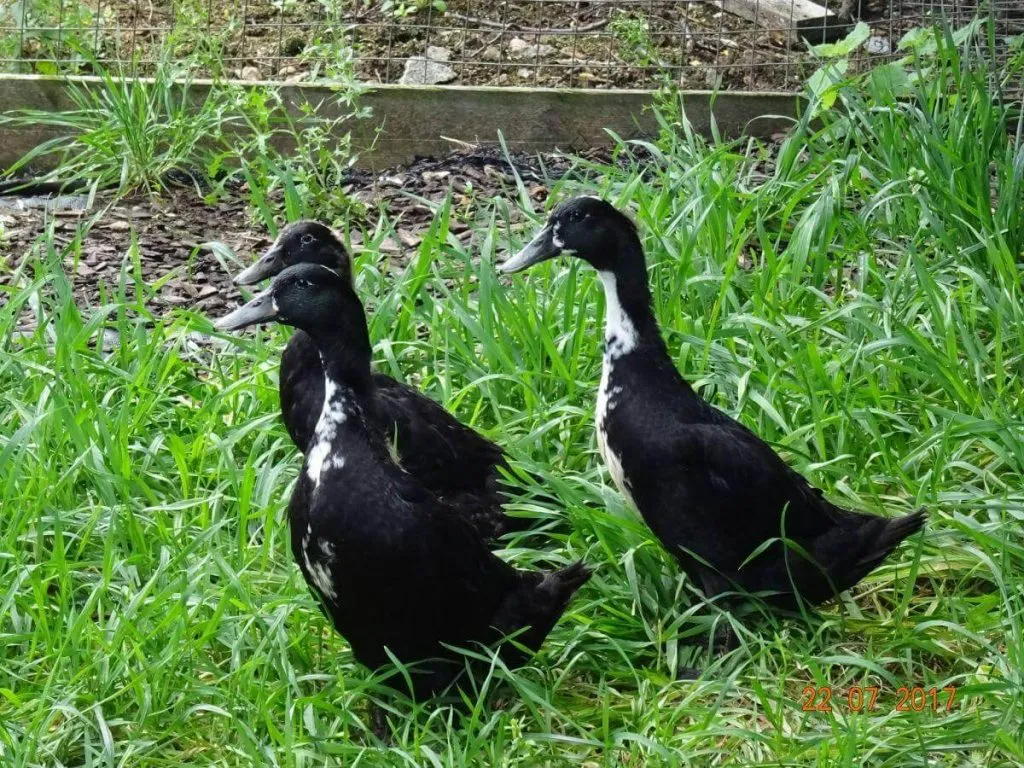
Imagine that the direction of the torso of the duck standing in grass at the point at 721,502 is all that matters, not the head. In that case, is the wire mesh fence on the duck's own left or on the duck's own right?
on the duck's own right

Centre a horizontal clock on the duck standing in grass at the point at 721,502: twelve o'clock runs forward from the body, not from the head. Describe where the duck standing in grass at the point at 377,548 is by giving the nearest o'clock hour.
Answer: the duck standing in grass at the point at 377,548 is roughly at 11 o'clock from the duck standing in grass at the point at 721,502.

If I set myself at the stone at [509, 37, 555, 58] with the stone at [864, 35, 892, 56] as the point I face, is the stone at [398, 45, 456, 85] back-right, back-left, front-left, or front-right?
back-right

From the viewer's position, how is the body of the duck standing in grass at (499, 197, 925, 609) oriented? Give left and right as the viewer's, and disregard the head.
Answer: facing to the left of the viewer

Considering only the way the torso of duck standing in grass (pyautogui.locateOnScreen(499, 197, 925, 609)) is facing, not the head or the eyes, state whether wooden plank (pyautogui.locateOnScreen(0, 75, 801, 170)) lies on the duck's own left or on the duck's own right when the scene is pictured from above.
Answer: on the duck's own right

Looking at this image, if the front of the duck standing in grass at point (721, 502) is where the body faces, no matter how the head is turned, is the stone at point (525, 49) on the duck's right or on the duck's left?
on the duck's right

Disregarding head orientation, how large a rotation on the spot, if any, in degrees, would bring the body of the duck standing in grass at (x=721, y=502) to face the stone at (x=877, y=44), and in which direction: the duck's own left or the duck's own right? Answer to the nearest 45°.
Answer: approximately 90° to the duck's own right

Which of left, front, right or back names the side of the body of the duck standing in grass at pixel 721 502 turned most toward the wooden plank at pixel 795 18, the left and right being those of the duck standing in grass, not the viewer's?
right

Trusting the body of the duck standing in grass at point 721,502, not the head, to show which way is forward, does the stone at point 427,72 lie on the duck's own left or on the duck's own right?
on the duck's own right

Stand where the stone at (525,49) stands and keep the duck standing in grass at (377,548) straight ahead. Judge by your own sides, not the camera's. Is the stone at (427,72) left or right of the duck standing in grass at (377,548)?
right
